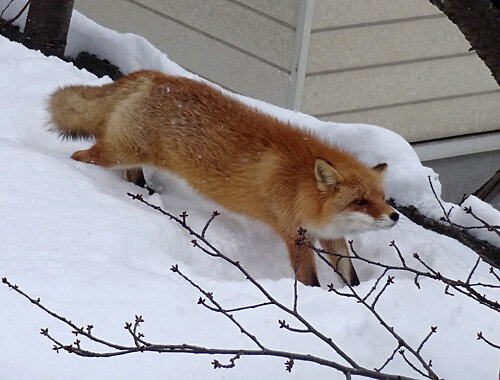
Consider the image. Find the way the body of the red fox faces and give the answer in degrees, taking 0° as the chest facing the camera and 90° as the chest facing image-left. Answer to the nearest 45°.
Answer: approximately 270°
